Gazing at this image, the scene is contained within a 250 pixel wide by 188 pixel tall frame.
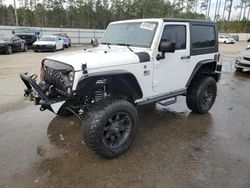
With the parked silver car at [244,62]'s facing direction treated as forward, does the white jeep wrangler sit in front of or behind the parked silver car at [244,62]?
in front

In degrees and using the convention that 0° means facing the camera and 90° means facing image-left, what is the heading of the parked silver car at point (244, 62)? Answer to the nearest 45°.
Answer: approximately 45°

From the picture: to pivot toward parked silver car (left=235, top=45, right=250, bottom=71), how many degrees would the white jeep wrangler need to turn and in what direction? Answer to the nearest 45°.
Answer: approximately 180°

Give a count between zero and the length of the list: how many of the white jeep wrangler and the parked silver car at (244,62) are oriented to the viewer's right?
0

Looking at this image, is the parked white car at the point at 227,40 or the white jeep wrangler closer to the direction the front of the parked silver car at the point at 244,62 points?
the white jeep wrangler

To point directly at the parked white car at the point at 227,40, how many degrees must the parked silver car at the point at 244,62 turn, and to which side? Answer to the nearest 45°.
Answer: approximately 135° to its right
